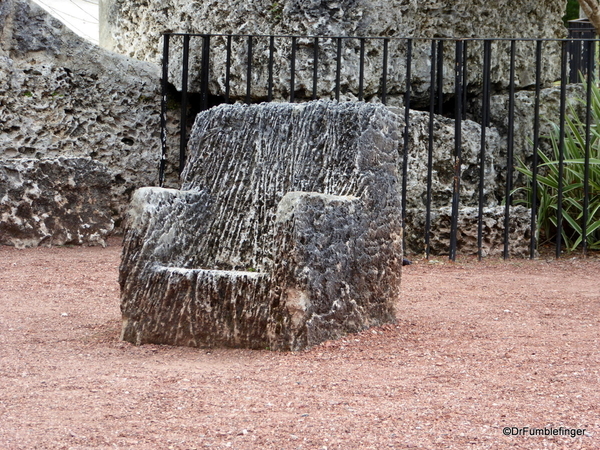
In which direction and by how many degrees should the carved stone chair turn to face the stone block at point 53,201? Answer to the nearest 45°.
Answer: approximately 90° to its right

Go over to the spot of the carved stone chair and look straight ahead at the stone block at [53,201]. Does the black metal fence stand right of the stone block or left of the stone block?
right

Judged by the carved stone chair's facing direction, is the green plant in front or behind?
behind

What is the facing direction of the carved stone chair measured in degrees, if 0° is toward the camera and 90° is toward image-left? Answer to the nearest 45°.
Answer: approximately 45°

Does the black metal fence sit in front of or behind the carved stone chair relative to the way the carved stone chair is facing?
behind
